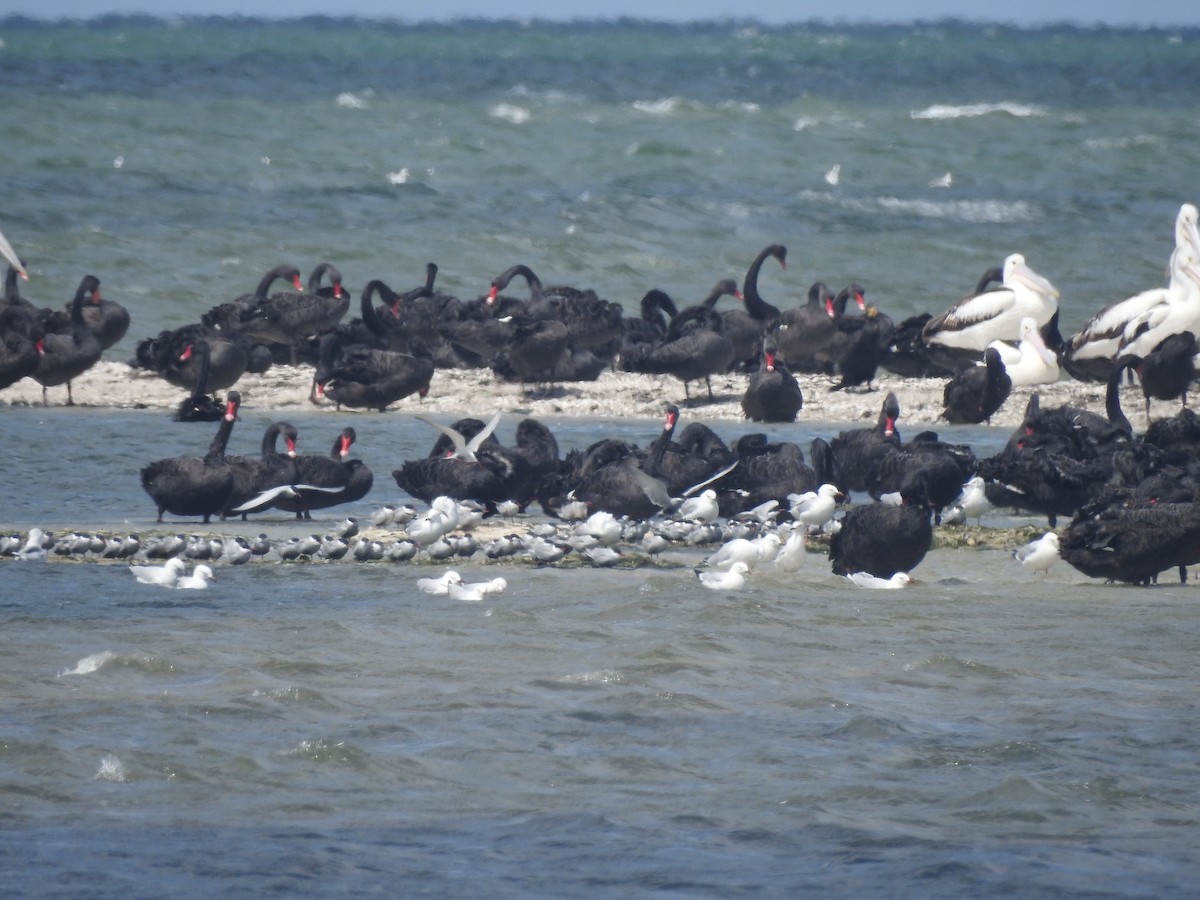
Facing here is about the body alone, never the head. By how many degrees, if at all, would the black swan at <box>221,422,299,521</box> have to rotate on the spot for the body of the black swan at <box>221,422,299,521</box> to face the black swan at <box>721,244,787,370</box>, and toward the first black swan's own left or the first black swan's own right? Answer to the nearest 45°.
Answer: approximately 45° to the first black swan's own left

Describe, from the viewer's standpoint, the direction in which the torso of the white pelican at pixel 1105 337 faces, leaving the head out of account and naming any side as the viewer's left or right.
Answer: facing to the right of the viewer

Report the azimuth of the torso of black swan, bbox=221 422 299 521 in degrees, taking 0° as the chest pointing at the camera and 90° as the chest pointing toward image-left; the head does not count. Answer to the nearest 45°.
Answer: approximately 270°

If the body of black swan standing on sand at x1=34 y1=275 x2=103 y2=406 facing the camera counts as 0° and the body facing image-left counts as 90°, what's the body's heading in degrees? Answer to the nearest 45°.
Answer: approximately 315°

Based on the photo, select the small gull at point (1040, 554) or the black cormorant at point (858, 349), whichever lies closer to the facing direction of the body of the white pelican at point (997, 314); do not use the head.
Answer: the small gull

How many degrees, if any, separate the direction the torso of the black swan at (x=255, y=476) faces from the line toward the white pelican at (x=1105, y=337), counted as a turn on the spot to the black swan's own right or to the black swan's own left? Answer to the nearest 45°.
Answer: approximately 45° to the black swan's own left

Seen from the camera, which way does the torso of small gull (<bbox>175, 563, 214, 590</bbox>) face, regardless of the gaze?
to the viewer's right

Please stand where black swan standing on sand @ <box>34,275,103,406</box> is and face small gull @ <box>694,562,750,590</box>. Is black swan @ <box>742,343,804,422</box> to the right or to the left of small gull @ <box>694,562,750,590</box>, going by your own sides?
left

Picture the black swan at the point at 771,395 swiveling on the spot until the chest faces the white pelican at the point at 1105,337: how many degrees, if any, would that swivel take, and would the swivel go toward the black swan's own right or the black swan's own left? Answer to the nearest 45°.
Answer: approximately 135° to the black swan's own left

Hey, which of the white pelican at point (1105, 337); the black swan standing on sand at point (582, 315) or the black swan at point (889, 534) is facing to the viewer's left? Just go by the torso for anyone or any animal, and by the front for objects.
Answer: the black swan standing on sand

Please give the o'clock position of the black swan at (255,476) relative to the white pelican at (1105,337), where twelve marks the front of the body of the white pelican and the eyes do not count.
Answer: The black swan is roughly at 4 o'clock from the white pelican.

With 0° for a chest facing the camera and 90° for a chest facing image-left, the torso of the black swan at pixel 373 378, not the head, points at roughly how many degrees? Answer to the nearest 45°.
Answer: approximately 90°

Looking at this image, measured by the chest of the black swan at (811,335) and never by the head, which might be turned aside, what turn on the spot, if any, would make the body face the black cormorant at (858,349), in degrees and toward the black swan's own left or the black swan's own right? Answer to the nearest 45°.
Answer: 0° — it already faces it

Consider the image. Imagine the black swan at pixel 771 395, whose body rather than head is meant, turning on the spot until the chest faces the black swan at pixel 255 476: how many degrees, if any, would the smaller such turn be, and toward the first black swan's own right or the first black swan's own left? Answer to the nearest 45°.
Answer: approximately 45° to the first black swan's own right
